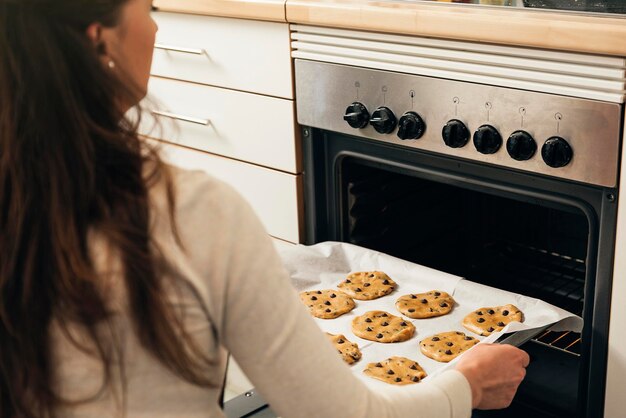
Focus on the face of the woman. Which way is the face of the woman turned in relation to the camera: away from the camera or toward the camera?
away from the camera

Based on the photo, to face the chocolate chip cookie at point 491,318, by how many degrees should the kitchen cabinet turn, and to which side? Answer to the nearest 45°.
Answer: approximately 90° to its left

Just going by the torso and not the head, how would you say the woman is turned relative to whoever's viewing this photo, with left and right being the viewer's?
facing away from the viewer and to the right of the viewer

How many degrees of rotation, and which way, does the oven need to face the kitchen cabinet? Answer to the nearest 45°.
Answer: approximately 90° to its right

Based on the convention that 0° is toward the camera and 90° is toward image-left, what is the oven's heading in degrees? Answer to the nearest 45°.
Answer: approximately 45°

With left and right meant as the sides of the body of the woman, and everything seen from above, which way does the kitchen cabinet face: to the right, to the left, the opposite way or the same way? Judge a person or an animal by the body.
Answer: the opposite way

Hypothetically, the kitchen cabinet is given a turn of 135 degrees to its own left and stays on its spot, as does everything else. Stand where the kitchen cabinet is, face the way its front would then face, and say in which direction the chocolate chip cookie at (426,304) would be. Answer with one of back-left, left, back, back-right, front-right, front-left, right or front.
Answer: front-right

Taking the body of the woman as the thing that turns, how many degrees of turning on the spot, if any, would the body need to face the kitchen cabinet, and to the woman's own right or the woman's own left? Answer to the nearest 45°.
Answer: approximately 45° to the woman's own left

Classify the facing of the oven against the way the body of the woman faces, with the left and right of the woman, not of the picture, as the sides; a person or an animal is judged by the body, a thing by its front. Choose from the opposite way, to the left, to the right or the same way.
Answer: the opposite way
